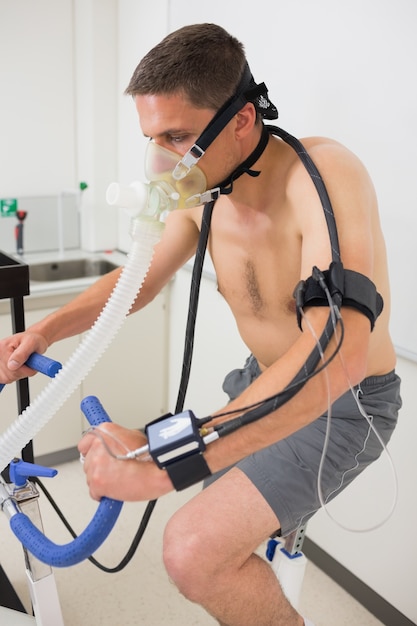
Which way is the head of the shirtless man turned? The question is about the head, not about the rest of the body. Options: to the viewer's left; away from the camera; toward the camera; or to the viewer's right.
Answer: to the viewer's left

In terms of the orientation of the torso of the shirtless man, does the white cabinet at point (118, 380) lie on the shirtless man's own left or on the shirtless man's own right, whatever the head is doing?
on the shirtless man's own right

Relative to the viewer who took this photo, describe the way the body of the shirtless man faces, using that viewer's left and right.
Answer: facing the viewer and to the left of the viewer

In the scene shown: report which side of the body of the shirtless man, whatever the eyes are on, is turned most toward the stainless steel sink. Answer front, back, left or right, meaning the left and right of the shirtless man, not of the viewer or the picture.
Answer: right
